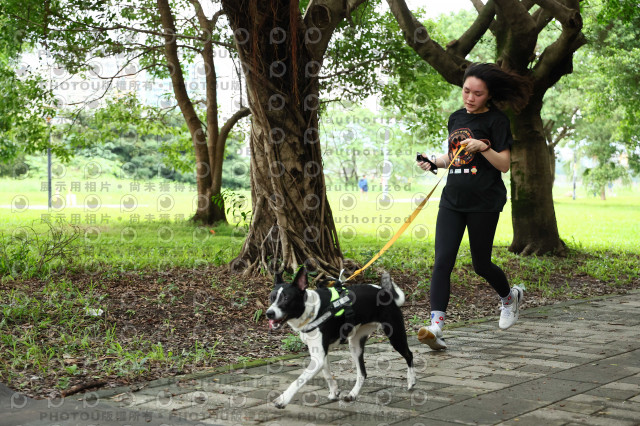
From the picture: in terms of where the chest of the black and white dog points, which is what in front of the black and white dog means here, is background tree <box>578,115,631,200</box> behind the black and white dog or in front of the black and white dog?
behind

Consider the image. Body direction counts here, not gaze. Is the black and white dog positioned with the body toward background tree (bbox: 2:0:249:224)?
no

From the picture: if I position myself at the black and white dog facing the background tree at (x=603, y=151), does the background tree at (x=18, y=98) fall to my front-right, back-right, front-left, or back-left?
front-left

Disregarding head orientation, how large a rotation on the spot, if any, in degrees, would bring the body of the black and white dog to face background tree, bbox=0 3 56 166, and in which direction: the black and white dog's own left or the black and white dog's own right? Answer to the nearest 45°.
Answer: approximately 90° to the black and white dog's own right

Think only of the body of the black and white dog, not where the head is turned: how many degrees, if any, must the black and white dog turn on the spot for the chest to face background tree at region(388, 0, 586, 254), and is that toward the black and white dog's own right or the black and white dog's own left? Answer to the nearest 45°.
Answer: approximately 135° to the black and white dog's own right

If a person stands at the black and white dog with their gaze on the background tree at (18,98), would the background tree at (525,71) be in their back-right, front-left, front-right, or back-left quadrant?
front-right

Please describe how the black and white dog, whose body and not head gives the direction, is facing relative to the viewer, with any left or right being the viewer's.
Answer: facing the viewer and to the left of the viewer
